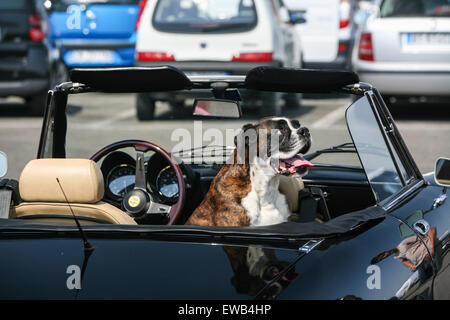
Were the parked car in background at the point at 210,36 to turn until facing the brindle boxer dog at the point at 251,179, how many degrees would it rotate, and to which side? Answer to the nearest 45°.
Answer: approximately 180°

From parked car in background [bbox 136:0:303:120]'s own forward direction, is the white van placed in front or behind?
in front

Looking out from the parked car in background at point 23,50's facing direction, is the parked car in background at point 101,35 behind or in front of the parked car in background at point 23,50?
in front

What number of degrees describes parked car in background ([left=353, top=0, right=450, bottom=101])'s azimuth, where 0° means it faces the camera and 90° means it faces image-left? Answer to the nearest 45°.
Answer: approximately 180°

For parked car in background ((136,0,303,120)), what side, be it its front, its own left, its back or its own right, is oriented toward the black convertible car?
back

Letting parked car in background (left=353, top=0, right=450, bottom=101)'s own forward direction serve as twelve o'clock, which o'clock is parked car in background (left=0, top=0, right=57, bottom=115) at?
parked car in background (left=0, top=0, right=57, bottom=115) is roughly at 9 o'clock from parked car in background (left=353, top=0, right=450, bottom=101).

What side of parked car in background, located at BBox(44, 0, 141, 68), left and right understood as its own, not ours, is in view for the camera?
back

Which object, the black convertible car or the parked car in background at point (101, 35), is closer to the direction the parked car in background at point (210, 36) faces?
the parked car in background

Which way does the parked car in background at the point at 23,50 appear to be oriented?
away from the camera

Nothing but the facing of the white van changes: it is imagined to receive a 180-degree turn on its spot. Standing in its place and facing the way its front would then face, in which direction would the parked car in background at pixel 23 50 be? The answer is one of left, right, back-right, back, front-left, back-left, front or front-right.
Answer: front-right

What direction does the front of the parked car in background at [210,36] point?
away from the camera

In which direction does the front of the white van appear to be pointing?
away from the camera
